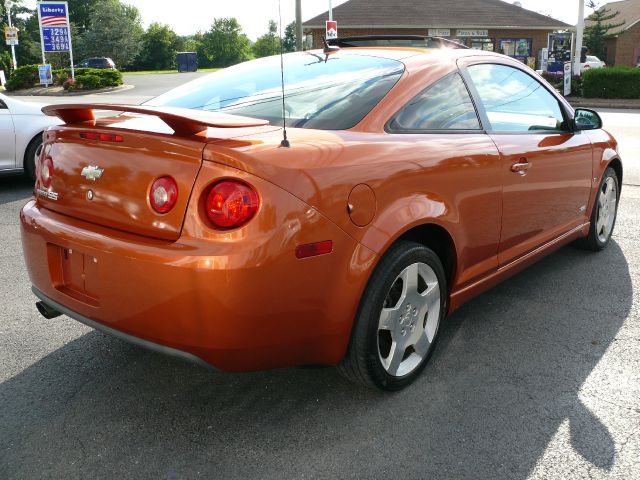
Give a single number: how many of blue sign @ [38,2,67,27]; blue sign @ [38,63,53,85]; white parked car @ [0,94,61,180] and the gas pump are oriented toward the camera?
3

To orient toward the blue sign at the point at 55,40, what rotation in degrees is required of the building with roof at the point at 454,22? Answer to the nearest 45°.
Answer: approximately 45° to its right

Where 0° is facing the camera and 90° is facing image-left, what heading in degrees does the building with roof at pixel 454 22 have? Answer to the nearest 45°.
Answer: approximately 0°

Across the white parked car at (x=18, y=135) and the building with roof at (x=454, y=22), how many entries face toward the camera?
1

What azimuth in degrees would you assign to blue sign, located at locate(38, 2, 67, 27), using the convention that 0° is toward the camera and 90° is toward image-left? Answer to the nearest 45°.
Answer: approximately 0°

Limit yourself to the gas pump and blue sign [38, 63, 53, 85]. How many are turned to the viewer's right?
0

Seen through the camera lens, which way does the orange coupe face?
facing away from the viewer and to the right of the viewer

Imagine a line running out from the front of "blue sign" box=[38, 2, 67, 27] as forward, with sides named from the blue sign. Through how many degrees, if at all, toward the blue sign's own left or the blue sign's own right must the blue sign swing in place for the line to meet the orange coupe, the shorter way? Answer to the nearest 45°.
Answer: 0° — it already faces it

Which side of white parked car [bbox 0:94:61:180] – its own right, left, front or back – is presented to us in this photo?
right
